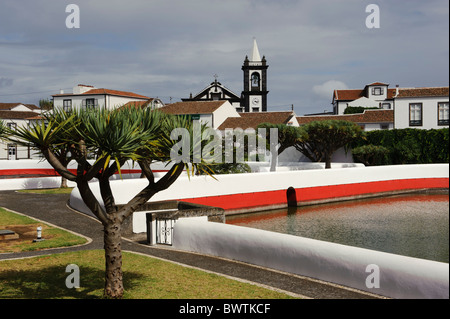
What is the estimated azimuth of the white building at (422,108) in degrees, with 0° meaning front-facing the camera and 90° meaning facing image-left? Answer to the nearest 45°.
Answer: approximately 0°

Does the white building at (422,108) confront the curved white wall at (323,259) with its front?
yes

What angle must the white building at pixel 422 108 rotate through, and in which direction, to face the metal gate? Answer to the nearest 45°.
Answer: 0° — it already faces it

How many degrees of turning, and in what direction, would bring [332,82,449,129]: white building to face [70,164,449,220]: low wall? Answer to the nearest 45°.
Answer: approximately 45° to its right

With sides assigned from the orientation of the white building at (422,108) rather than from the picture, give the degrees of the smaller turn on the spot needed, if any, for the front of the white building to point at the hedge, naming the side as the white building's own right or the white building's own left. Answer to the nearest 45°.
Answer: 0° — it already faces it

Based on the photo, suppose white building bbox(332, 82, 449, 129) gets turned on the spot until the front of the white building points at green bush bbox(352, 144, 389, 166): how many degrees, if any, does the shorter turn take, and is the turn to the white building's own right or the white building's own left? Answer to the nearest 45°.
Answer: approximately 45° to the white building's own right
